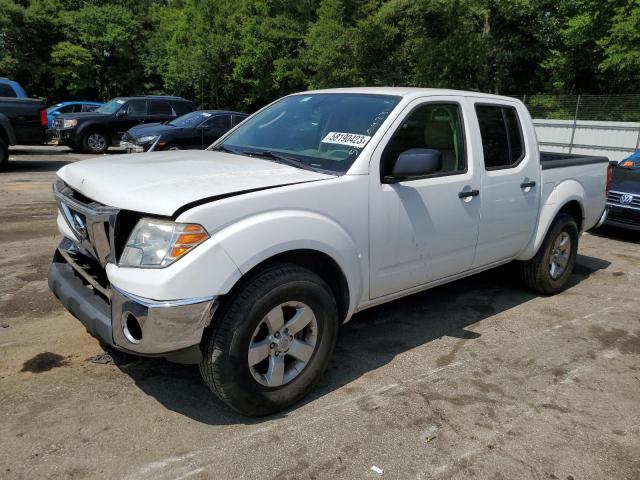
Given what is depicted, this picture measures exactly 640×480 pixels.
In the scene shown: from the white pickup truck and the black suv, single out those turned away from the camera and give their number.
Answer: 0

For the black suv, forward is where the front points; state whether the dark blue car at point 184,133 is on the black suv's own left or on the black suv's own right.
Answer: on the black suv's own left

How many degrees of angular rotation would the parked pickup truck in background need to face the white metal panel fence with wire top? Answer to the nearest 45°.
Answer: approximately 180°

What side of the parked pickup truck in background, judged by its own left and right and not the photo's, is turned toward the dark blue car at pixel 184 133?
back

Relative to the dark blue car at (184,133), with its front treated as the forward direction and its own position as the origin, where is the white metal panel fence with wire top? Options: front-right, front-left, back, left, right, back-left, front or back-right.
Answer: back-left

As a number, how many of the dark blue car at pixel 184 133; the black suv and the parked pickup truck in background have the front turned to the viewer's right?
0

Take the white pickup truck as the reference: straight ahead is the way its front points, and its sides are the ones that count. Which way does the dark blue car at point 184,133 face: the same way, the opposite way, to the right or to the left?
the same way

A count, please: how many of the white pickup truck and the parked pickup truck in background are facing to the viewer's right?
0

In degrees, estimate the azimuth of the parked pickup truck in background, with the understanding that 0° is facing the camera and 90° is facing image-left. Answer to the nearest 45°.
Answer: approximately 90°

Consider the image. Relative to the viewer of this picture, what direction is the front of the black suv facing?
facing the viewer and to the left of the viewer

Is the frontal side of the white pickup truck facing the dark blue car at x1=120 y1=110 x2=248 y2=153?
no

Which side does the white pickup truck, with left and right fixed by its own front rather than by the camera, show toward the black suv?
right

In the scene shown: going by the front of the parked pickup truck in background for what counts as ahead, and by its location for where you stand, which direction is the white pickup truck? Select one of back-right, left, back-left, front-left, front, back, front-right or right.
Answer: left

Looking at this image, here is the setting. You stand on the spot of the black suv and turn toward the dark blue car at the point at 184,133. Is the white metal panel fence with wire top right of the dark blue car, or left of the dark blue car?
left

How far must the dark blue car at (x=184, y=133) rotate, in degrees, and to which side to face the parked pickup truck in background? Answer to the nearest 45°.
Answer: approximately 45° to its right

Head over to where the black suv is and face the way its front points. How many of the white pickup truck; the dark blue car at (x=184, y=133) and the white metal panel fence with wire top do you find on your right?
0

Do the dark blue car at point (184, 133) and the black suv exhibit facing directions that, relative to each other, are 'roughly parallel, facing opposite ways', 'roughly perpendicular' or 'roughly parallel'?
roughly parallel

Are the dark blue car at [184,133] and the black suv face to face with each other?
no
